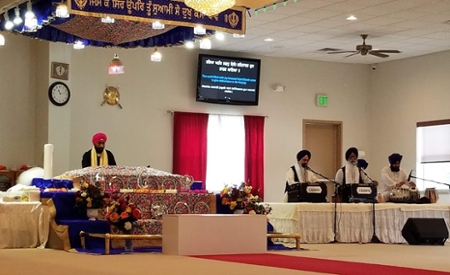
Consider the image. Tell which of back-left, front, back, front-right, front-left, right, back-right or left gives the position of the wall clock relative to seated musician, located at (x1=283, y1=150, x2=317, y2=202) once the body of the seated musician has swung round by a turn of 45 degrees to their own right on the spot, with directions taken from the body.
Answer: right

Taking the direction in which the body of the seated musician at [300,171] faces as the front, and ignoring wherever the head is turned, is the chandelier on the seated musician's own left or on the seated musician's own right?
on the seated musician's own right

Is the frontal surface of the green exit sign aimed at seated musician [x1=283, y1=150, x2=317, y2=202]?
yes

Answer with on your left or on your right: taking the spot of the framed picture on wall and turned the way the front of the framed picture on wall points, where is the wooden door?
on your left

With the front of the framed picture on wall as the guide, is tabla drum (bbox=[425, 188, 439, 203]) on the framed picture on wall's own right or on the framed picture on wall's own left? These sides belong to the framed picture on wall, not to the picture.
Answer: on the framed picture on wall's own left

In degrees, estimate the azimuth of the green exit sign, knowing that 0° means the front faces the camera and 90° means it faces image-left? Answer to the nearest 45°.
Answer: approximately 0°

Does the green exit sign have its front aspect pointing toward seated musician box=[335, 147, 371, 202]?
yes

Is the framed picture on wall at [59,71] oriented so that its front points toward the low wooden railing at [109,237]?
yes

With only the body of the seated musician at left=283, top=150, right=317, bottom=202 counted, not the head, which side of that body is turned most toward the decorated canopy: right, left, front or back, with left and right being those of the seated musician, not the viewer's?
right

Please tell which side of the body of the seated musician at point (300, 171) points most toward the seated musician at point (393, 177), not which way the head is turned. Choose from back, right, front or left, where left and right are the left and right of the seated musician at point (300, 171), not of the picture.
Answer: left

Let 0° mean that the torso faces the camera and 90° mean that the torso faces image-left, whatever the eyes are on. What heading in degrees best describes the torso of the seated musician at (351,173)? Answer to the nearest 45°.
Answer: approximately 0°
